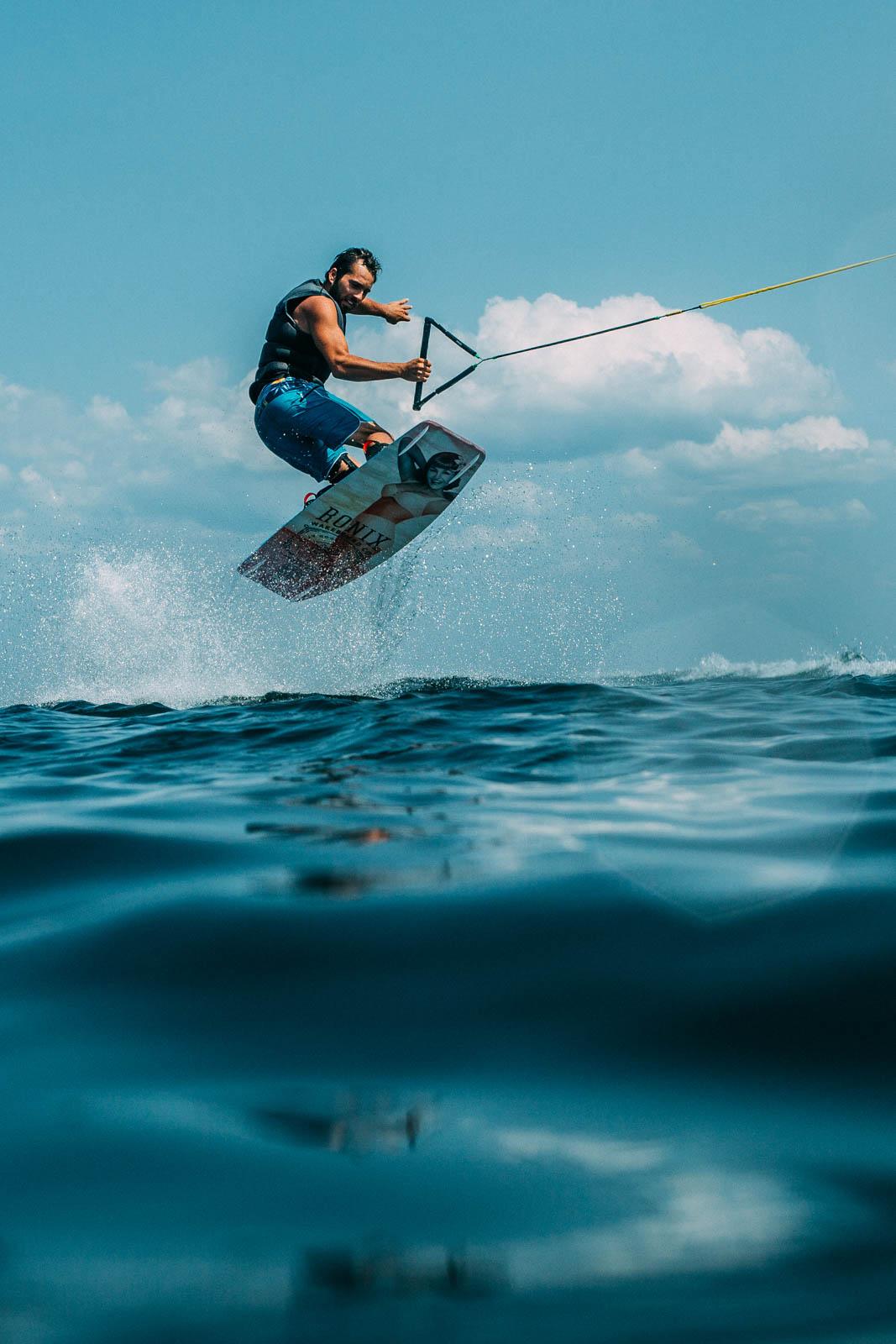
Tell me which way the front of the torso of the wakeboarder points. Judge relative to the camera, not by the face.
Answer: to the viewer's right
